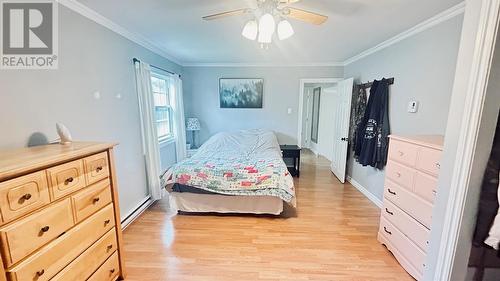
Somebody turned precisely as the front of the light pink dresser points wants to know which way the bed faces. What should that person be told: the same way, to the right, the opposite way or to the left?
to the left

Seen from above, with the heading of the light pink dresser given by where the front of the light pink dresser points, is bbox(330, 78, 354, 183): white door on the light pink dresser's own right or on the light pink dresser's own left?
on the light pink dresser's own right

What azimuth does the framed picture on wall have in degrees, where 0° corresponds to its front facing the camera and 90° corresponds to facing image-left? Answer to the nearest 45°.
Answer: approximately 0°

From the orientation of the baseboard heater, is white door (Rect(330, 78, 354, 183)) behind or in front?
in front

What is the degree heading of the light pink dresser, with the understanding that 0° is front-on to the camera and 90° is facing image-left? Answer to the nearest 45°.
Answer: approximately 45°

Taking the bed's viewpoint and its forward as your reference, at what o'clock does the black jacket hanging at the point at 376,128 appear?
The black jacket hanging is roughly at 9 o'clock from the bed.

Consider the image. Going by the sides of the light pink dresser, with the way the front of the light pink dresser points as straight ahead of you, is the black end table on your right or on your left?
on your right

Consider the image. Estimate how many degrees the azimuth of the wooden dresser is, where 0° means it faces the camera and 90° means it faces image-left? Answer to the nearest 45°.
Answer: approximately 315°

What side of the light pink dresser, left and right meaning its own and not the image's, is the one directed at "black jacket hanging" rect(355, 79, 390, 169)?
right

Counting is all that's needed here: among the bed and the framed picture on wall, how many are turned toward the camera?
2

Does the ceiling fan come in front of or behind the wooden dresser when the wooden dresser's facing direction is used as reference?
in front
